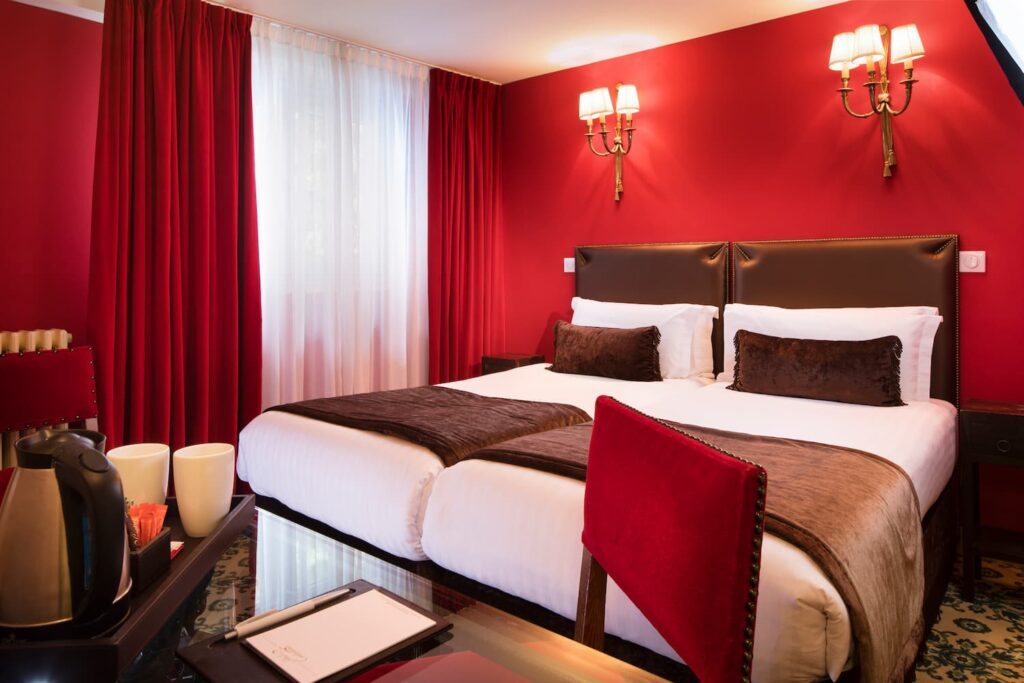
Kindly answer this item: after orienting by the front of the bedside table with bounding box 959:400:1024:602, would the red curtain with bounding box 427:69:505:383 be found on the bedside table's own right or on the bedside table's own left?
on the bedside table's own right

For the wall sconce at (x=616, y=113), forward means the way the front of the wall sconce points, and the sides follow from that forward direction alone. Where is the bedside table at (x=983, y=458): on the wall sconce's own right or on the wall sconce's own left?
on the wall sconce's own left

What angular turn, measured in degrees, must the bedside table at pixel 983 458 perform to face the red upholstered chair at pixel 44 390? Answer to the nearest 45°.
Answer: approximately 45° to its right

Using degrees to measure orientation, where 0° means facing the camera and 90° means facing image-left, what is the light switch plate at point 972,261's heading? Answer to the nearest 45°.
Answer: approximately 0°

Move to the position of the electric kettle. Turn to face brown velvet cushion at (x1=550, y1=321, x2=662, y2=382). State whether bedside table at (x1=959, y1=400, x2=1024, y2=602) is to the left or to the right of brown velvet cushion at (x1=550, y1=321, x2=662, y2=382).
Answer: right

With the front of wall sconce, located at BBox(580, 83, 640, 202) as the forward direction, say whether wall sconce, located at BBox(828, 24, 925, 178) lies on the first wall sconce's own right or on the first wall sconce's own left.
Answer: on the first wall sconce's own left

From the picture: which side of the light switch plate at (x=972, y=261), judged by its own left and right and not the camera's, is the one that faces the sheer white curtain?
right

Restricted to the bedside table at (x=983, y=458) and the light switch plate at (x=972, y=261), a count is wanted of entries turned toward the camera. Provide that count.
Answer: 2
